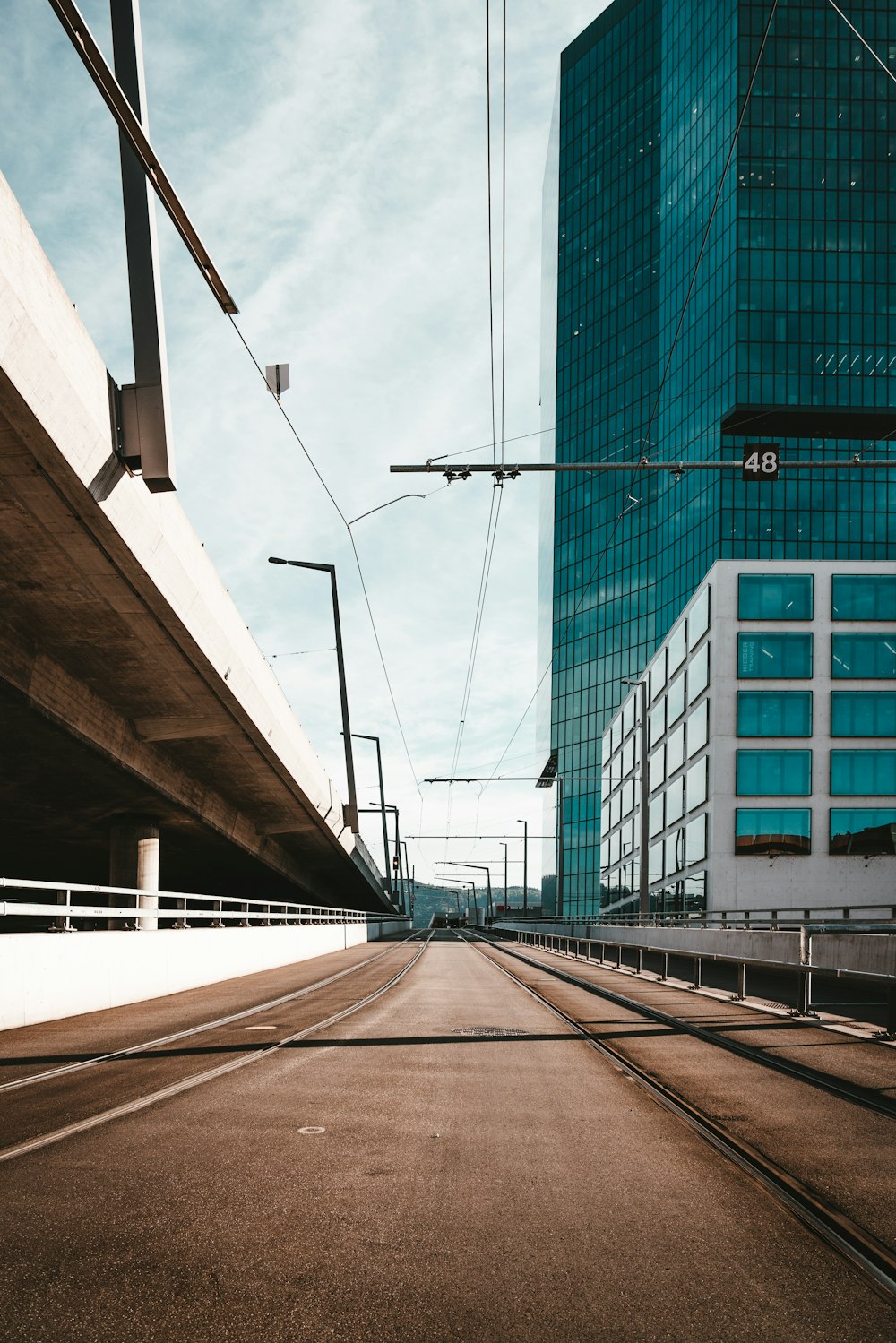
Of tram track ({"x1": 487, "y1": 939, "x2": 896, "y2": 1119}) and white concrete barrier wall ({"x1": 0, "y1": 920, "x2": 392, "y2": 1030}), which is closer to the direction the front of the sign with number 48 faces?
the tram track

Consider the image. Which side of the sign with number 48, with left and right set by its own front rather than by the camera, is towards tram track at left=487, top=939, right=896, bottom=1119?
front

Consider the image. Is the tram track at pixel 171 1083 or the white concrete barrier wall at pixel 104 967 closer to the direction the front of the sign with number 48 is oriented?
the tram track

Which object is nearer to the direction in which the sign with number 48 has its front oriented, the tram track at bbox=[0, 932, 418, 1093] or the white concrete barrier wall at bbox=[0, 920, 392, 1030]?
the tram track

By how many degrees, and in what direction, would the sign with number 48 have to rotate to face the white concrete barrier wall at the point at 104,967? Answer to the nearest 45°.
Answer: approximately 90° to its right

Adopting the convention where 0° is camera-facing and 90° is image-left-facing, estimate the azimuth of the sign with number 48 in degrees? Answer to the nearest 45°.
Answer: approximately 0°

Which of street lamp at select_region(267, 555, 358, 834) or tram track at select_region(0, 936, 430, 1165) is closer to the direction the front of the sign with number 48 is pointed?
the tram track
